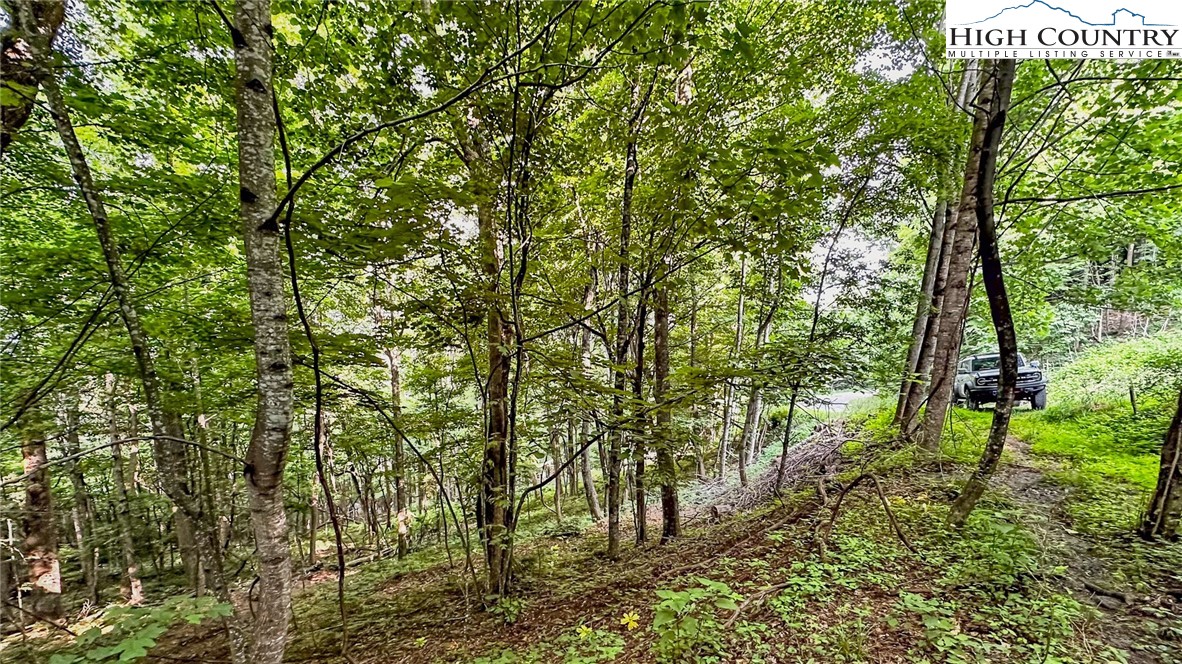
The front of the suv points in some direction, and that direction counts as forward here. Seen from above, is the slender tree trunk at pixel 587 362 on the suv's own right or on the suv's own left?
on the suv's own right

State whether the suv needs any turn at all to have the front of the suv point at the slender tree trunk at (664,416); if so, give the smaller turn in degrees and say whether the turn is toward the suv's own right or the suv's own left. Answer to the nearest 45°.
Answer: approximately 45° to the suv's own right

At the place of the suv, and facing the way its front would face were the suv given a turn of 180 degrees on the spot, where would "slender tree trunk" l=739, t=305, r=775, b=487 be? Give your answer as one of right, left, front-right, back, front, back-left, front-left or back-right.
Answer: left

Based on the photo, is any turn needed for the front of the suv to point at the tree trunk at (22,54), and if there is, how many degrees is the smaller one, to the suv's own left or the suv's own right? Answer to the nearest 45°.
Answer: approximately 45° to the suv's own right

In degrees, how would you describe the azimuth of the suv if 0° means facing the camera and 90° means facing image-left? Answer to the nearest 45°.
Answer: approximately 315°

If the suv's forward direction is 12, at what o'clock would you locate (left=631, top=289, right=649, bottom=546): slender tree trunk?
The slender tree trunk is roughly at 2 o'clock from the suv.

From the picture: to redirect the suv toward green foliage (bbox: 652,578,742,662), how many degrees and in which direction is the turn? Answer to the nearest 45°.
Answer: approximately 45° to its right

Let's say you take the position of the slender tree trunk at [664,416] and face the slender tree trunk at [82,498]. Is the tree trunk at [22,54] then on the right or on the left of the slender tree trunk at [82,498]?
left

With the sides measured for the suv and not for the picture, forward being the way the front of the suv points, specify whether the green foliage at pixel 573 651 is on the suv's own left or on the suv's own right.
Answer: on the suv's own right

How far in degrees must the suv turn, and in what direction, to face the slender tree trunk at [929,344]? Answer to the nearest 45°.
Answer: approximately 45° to its right

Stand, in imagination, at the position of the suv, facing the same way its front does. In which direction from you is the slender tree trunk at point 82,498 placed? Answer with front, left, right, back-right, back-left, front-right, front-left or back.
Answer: right
